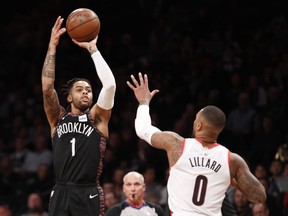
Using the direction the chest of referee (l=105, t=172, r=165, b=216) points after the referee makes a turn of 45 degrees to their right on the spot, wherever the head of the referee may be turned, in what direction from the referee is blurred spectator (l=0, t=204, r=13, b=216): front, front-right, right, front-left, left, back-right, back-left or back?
right

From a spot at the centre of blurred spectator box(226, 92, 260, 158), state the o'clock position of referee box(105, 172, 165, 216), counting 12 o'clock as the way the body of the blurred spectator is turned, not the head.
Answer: The referee is roughly at 1 o'clock from the blurred spectator.

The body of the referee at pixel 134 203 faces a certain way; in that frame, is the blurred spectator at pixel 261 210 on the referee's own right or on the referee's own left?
on the referee's own left

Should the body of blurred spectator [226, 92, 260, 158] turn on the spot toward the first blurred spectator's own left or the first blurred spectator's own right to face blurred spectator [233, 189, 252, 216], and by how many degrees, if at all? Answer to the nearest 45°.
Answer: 0° — they already face them

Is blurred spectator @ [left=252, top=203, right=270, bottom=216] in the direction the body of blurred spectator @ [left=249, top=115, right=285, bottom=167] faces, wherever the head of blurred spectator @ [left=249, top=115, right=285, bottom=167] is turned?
yes

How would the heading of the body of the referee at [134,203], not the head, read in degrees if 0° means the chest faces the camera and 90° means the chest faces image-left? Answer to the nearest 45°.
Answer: approximately 0°

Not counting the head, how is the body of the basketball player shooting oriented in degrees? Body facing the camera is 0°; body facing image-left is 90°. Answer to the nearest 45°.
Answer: approximately 0°

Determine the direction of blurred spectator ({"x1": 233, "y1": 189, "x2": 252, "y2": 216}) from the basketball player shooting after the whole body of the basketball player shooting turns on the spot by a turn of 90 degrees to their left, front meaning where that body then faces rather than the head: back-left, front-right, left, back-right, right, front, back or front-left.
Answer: front-left

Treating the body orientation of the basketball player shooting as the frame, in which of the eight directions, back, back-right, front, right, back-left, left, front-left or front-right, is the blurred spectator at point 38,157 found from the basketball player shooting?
back
